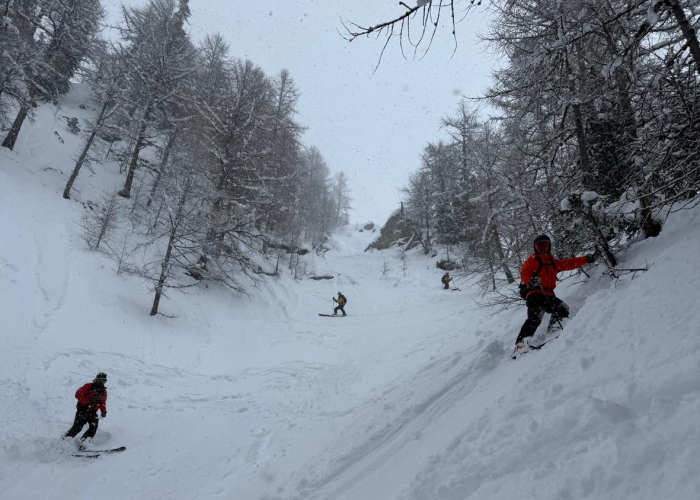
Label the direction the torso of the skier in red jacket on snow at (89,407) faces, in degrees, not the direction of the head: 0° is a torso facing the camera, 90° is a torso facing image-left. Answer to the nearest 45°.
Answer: approximately 315°

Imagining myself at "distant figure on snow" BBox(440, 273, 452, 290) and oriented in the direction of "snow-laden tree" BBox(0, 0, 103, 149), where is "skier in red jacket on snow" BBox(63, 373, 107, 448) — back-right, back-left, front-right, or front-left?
front-left

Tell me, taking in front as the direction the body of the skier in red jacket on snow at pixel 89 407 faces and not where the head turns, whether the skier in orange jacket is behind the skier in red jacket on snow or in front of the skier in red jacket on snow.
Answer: in front

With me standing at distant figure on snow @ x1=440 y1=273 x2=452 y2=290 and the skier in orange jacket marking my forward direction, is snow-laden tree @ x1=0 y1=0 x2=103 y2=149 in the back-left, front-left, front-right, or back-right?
front-right
